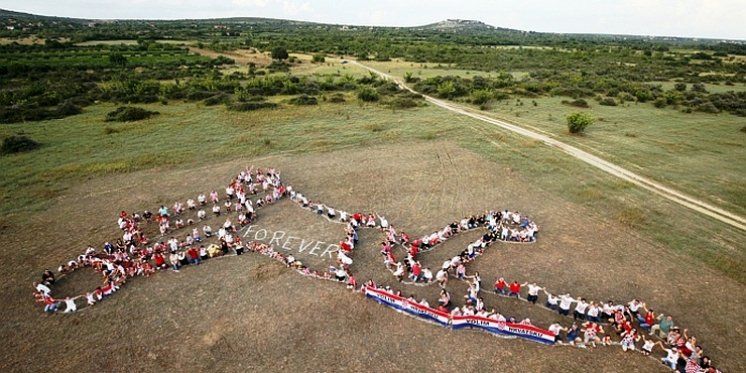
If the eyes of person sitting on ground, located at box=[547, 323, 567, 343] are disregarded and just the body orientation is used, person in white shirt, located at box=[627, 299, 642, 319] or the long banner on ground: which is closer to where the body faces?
the long banner on ground

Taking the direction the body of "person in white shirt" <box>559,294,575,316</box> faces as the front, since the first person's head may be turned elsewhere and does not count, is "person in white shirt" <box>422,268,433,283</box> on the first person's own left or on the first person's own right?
on the first person's own right

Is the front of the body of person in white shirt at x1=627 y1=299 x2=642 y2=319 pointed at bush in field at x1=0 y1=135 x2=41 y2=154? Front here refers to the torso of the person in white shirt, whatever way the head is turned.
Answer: no

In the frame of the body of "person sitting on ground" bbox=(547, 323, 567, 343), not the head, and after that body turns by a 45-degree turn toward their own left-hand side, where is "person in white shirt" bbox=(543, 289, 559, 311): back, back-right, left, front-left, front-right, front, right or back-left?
back-left

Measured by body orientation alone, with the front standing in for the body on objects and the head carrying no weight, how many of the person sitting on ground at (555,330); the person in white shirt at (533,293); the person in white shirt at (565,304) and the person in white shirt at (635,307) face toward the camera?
4

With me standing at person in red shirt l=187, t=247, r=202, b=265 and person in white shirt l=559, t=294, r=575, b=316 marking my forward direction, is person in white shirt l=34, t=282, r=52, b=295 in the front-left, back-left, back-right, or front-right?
back-right

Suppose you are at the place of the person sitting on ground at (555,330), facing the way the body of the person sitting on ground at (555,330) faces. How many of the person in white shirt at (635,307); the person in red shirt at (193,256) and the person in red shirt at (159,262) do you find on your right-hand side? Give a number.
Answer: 2

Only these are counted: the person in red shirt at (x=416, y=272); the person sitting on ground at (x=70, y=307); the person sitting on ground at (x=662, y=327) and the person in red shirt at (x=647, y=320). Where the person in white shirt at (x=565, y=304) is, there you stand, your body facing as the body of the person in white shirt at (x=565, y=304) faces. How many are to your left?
2

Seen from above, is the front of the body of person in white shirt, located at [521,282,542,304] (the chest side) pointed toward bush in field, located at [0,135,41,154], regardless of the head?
no

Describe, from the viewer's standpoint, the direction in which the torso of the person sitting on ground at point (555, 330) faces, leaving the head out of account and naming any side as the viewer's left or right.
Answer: facing the viewer

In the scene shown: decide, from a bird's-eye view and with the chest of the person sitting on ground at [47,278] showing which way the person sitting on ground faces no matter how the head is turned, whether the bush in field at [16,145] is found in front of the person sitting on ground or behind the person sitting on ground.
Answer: behind

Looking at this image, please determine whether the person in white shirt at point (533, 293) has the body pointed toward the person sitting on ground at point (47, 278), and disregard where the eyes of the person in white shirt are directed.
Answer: no

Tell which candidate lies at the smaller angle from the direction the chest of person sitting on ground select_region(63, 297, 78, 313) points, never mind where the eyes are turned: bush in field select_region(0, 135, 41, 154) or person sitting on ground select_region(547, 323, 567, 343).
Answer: the person sitting on ground

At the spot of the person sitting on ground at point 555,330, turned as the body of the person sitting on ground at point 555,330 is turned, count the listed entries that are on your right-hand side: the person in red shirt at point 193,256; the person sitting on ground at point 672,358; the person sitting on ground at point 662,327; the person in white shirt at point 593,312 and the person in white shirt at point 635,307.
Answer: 1

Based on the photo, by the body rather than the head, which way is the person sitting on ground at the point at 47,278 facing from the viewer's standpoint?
toward the camera

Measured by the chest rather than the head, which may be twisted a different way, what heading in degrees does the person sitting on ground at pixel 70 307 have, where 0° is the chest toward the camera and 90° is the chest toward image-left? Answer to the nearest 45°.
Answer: approximately 0°

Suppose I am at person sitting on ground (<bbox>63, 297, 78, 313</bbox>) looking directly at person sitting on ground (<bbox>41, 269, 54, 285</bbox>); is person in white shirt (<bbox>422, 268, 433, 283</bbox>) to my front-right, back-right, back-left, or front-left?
back-right

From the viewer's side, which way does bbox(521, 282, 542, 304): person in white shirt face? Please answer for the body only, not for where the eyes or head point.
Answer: toward the camera

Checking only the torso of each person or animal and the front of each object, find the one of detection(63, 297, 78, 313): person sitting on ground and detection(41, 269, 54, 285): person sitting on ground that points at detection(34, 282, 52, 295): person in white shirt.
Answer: detection(41, 269, 54, 285): person sitting on ground
